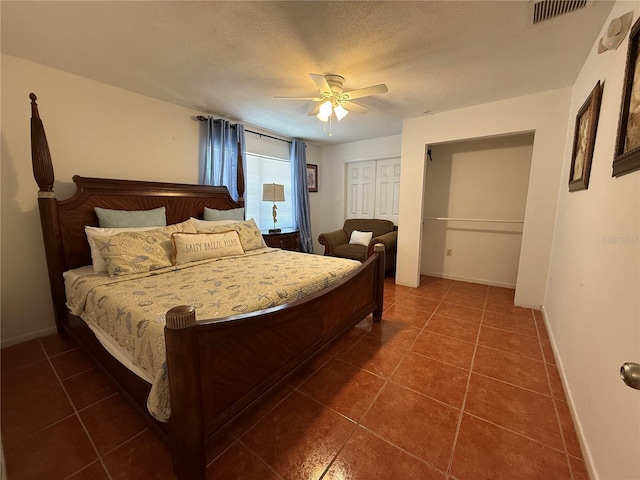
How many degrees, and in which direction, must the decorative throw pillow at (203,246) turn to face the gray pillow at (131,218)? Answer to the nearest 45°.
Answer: approximately 180°

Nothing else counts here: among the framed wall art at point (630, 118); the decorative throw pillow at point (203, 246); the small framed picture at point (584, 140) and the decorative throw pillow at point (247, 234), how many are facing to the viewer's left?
2

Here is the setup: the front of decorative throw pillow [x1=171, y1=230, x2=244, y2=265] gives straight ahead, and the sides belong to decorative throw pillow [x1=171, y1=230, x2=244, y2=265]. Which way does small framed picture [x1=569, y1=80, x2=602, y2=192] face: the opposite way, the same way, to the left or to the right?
the opposite way

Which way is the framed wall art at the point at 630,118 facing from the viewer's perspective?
to the viewer's left

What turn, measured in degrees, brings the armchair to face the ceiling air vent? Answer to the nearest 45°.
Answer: approximately 45° to its left

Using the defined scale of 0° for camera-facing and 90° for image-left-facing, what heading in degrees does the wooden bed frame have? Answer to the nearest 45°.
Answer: approximately 315°

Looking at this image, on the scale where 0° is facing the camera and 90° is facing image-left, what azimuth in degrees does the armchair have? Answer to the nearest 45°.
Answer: approximately 45°

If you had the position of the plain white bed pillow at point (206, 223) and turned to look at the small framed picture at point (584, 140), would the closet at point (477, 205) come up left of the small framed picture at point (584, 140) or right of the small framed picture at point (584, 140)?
left

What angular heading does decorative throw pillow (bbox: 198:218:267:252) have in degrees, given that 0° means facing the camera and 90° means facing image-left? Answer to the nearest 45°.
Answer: approximately 315°
